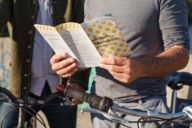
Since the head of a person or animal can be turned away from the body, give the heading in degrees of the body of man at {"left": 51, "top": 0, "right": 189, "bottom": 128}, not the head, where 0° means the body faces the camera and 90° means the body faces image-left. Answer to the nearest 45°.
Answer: approximately 45°

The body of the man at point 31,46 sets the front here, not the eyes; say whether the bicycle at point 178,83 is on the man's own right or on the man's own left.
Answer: on the man's own left

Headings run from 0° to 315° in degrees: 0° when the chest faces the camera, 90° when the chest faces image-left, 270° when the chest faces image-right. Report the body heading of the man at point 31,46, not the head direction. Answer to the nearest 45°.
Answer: approximately 0°
